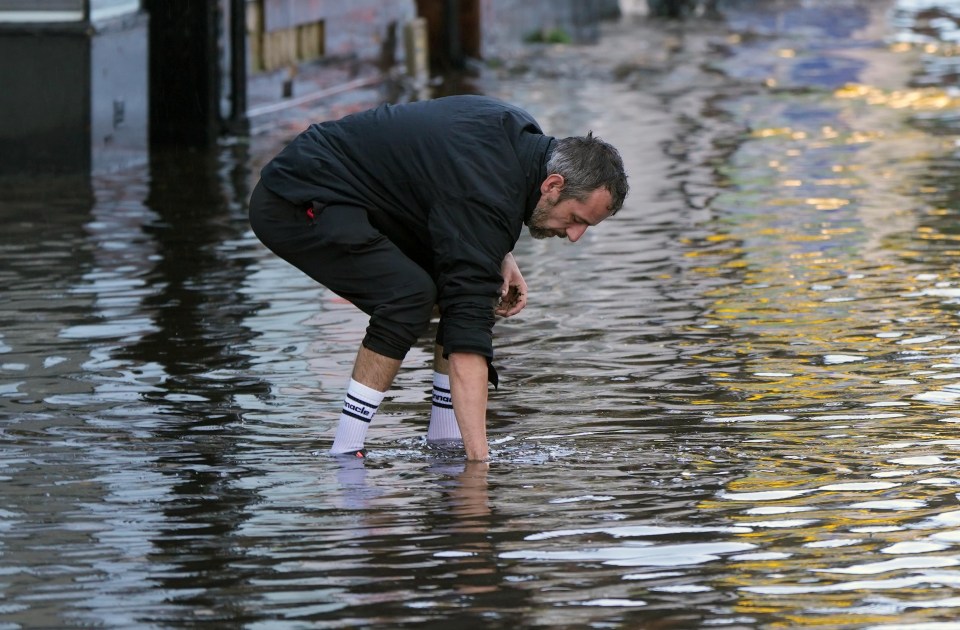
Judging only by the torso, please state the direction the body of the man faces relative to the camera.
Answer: to the viewer's right
